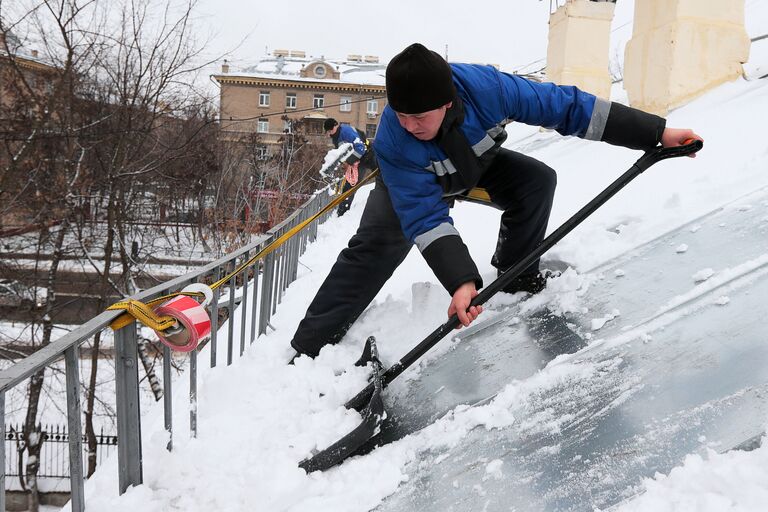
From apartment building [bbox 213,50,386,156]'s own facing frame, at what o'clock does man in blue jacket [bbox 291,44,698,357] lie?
The man in blue jacket is roughly at 12 o'clock from the apartment building.

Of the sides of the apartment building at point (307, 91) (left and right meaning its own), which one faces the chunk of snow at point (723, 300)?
front

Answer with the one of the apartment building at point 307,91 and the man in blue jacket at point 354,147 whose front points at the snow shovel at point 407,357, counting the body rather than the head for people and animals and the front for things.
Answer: the apartment building

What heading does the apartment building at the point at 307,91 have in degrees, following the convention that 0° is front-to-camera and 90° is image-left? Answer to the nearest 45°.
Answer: approximately 0°

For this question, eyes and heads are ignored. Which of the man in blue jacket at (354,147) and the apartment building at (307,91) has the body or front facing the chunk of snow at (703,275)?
the apartment building

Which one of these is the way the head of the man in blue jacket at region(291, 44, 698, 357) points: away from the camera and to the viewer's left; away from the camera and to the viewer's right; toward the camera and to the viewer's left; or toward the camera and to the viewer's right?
toward the camera and to the viewer's left

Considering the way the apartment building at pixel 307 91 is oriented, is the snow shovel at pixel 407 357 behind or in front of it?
in front

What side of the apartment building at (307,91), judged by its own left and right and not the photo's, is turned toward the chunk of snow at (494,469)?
front

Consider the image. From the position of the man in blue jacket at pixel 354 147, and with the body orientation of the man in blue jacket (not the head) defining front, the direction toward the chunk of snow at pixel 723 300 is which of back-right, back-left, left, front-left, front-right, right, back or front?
left

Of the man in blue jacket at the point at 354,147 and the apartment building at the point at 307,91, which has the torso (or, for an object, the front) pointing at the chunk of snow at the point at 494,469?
the apartment building

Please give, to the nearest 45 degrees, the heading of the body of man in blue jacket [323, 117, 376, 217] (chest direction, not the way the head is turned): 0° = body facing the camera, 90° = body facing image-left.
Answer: approximately 90°

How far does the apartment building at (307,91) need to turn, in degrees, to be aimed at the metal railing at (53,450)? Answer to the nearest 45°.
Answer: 0° — it already faces it
